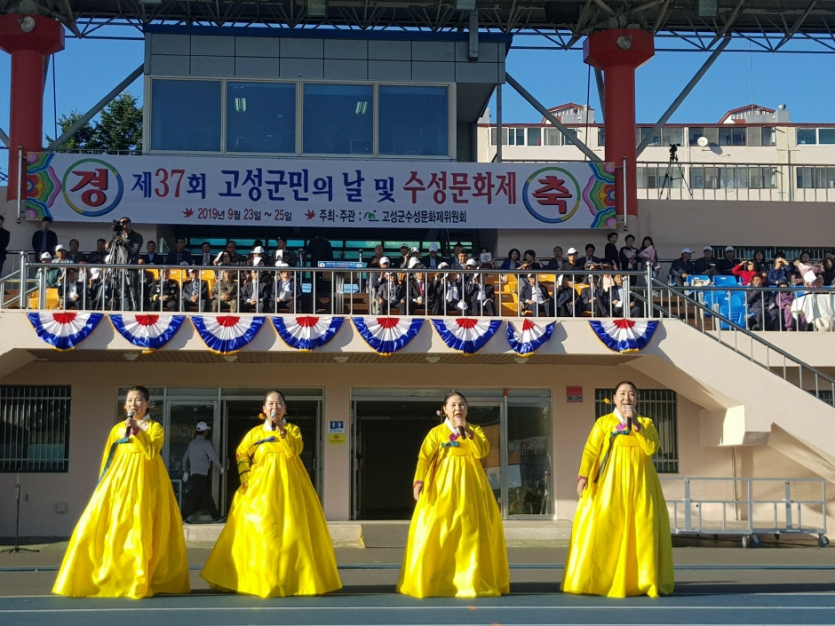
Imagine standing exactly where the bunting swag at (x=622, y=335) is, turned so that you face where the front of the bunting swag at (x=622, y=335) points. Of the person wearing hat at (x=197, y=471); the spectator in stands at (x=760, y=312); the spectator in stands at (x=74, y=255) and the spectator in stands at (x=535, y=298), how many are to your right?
3

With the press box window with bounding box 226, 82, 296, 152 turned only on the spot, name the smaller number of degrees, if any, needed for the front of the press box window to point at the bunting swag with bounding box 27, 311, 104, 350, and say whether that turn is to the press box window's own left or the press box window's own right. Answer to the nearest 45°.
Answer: approximately 45° to the press box window's own right

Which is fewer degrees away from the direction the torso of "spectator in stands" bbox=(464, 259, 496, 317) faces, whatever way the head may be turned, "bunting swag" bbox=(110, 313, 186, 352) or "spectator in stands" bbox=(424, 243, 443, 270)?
the bunting swag

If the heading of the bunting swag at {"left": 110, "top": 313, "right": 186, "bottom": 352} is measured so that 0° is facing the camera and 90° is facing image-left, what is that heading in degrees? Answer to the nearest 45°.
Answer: approximately 0°

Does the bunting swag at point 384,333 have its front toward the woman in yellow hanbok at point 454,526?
yes

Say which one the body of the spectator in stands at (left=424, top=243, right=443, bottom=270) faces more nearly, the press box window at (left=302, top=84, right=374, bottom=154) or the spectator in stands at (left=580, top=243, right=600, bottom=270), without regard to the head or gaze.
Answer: the spectator in stands

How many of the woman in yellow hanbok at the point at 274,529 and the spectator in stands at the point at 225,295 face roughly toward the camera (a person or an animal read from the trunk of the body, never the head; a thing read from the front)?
2

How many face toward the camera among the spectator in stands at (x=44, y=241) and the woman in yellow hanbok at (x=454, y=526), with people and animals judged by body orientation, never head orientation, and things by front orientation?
2

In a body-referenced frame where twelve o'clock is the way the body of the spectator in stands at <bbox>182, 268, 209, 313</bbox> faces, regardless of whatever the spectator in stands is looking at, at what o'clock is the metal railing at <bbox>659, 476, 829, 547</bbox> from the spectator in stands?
The metal railing is roughly at 9 o'clock from the spectator in stands.

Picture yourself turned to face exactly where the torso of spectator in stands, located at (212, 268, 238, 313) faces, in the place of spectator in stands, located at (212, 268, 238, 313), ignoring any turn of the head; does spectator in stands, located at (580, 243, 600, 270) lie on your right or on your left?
on your left

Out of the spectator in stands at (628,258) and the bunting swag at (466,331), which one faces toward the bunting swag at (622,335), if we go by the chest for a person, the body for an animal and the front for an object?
the spectator in stands

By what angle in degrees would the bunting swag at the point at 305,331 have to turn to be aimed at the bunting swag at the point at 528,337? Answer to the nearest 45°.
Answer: approximately 90° to its left
